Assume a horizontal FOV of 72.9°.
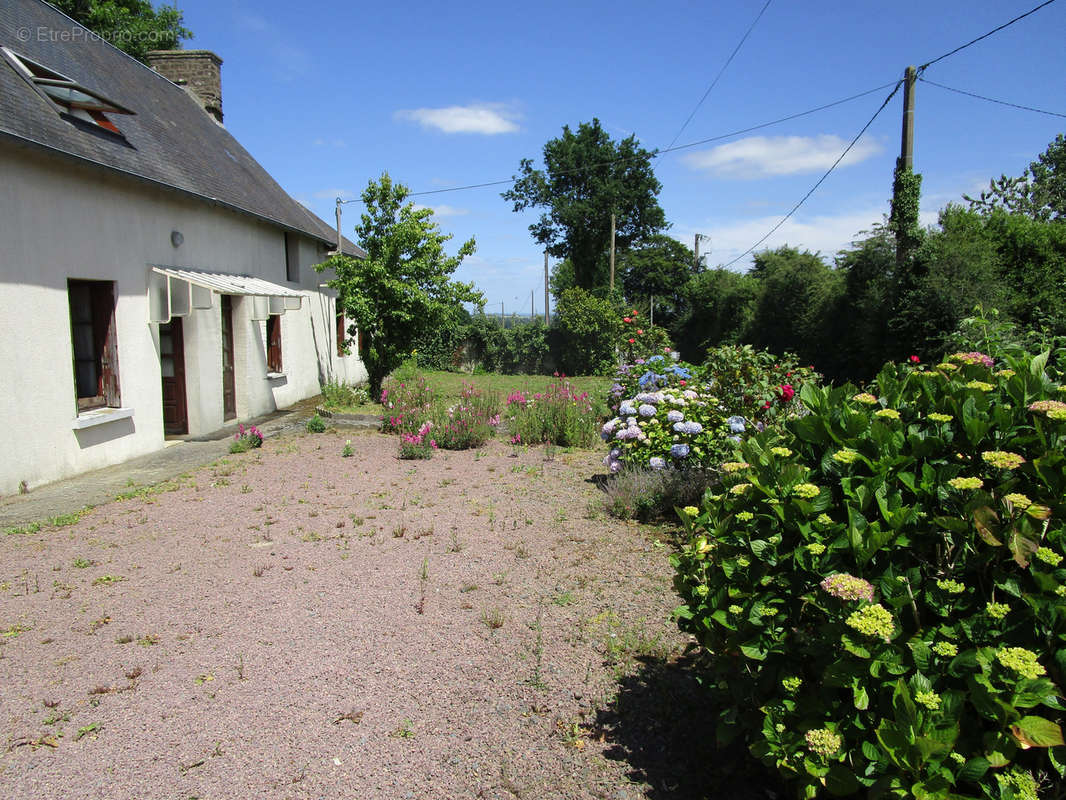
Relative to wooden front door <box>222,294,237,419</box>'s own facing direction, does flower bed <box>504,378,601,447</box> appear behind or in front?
in front

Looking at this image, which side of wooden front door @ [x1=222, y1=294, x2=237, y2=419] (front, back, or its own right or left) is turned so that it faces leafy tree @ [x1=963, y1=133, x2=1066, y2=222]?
front

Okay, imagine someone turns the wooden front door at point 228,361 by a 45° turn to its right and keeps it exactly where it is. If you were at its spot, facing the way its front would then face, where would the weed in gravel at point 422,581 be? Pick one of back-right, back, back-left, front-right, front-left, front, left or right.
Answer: front-right

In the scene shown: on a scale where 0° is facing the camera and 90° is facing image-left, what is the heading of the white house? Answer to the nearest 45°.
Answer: approximately 315°

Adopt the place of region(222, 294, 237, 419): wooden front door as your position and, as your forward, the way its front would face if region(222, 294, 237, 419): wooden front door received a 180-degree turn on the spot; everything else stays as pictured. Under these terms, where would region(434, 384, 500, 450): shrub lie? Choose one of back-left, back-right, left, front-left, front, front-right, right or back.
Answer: back-left

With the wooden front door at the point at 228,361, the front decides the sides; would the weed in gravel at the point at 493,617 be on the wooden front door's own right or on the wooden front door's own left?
on the wooden front door's own right

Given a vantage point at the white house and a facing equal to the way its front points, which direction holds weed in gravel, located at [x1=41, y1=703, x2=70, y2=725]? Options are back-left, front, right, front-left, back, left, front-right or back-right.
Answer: front-right

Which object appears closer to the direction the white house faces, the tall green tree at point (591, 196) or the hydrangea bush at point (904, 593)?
the hydrangea bush

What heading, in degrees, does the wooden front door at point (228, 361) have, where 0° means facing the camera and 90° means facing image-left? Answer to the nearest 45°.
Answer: approximately 270°

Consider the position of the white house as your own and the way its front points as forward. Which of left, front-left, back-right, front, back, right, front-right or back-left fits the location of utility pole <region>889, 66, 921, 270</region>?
front-left

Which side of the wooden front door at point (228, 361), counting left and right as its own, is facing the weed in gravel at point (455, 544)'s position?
right

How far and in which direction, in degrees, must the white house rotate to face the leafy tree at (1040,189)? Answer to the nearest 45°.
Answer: approximately 45° to its left

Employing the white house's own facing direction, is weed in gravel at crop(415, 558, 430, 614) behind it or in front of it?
in front

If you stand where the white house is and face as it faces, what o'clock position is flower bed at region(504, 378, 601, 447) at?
The flower bed is roughly at 11 o'clock from the white house.

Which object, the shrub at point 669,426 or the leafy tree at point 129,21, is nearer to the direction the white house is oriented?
the shrub

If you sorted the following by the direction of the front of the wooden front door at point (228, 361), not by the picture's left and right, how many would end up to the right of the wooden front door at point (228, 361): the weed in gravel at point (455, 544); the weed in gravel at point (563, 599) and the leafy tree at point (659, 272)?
2
